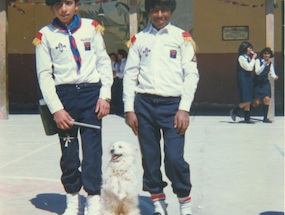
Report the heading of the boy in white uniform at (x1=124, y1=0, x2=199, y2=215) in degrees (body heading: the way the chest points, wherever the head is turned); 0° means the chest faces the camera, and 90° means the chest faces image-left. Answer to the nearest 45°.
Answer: approximately 0°

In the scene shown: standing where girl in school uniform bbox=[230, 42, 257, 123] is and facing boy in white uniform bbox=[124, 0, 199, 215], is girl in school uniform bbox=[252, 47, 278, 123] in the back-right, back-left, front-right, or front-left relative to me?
back-left

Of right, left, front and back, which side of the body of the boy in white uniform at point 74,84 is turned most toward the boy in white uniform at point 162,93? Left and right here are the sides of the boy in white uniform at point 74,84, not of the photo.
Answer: left

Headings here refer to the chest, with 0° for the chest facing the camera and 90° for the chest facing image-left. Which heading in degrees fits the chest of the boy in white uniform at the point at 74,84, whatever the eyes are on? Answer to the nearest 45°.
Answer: approximately 0°
